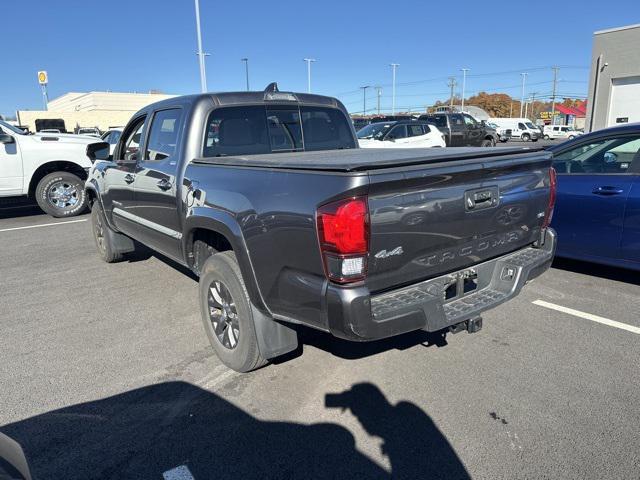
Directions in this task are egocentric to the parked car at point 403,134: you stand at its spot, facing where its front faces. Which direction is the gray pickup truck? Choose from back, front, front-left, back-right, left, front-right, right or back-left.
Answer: front-left

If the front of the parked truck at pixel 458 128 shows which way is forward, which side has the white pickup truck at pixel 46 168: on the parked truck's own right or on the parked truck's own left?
on the parked truck's own right

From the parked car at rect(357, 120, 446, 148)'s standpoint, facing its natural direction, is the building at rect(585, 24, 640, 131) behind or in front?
behind

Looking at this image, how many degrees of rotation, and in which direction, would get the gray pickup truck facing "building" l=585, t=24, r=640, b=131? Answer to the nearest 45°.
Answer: approximately 90° to its right

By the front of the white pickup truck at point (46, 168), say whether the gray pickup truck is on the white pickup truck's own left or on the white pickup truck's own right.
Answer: on the white pickup truck's own right

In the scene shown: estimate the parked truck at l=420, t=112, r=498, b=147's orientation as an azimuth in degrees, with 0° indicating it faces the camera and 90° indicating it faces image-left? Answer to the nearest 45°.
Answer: approximately 270°

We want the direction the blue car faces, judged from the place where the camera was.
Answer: facing to the left of the viewer
